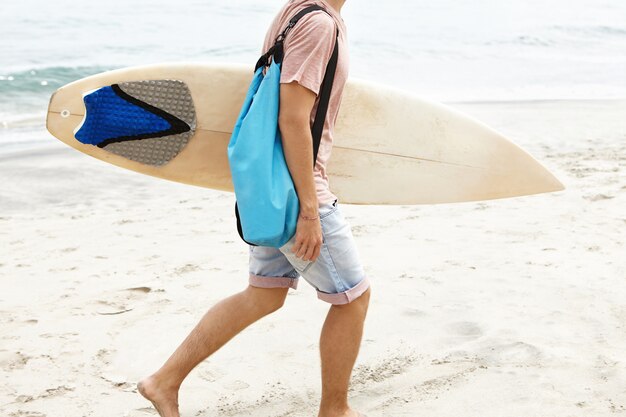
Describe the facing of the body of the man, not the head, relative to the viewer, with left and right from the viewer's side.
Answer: facing to the right of the viewer
